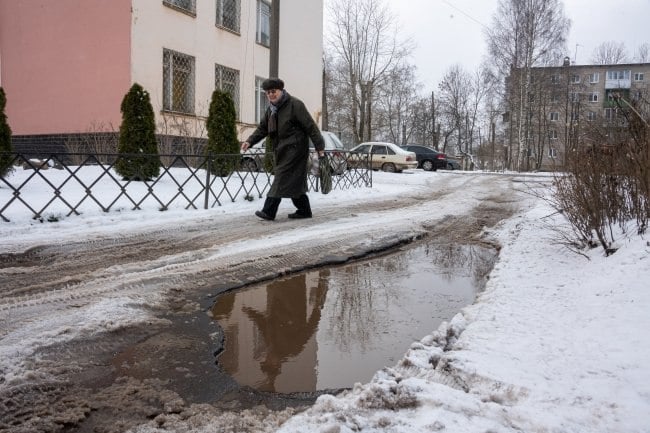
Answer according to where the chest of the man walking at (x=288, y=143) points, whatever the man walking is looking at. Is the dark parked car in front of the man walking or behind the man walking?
behind

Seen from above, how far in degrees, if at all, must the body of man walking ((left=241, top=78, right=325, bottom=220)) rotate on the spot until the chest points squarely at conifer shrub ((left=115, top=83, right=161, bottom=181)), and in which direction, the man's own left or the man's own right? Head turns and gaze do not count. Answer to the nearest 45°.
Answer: approximately 90° to the man's own right

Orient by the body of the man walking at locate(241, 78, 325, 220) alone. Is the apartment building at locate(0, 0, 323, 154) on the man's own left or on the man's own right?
on the man's own right

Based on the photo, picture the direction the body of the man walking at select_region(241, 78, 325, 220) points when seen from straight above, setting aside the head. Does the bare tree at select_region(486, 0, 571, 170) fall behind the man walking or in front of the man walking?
behind

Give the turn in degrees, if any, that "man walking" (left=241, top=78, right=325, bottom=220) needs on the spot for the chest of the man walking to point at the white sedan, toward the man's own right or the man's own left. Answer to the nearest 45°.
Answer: approximately 135° to the man's own right

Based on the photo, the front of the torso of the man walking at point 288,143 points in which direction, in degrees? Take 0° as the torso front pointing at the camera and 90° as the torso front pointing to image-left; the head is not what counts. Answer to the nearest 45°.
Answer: approximately 45°

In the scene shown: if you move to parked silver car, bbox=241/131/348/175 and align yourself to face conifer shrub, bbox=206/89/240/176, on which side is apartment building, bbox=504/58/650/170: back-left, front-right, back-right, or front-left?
back-right

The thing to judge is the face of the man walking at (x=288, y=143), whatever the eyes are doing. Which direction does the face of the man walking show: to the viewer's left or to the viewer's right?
to the viewer's left
